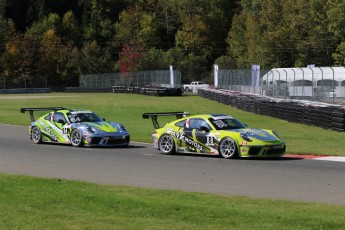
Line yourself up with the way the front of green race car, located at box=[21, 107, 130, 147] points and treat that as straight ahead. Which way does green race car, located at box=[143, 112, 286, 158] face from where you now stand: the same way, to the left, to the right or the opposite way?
the same way

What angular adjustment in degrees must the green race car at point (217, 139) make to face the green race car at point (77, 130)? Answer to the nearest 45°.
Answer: approximately 180°

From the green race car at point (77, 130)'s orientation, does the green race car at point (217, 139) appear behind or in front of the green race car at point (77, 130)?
in front

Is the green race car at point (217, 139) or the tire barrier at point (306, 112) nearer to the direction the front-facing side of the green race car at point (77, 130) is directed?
the green race car

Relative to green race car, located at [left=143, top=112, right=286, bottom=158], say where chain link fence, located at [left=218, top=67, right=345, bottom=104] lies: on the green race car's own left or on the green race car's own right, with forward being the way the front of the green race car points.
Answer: on the green race car's own left

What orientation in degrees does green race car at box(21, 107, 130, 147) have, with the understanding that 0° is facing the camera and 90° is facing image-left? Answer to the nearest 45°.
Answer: approximately 315°

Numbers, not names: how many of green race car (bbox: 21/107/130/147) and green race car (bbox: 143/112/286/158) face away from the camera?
0

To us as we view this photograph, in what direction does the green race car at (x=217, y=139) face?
facing the viewer and to the right of the viewer

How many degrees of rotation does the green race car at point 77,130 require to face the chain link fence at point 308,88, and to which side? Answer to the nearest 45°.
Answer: approximately 90° to its left

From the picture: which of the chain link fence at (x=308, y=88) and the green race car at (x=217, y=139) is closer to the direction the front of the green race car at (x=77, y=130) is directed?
the green race car
